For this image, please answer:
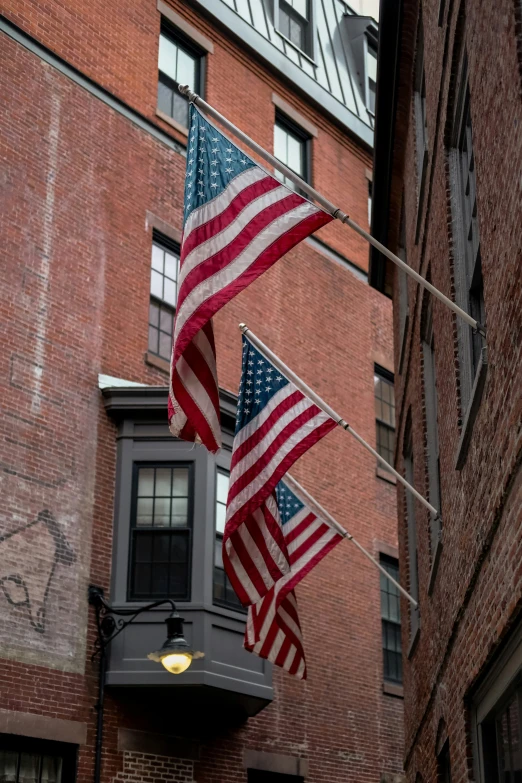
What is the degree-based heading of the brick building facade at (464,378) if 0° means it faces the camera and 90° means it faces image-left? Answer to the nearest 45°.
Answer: approximately 90°

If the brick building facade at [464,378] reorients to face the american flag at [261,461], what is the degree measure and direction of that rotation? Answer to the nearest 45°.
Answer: approximately 45° to its right

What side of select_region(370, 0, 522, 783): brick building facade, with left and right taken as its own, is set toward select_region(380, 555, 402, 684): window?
right

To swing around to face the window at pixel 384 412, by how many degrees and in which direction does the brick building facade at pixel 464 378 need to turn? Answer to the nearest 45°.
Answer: approximately 90° to its right

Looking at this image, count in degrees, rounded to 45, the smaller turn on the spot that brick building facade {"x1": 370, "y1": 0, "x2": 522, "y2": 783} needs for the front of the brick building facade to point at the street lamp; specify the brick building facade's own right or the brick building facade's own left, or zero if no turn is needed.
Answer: approximately 45° to the brick building facade's own right
